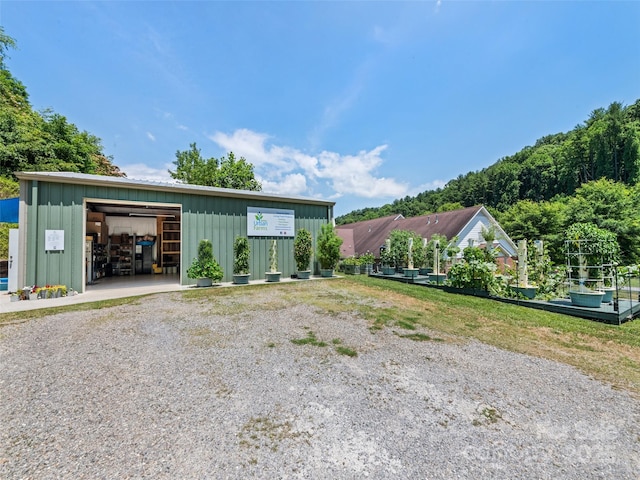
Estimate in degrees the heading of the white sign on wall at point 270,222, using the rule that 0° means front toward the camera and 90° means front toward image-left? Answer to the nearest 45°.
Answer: approximately 0°

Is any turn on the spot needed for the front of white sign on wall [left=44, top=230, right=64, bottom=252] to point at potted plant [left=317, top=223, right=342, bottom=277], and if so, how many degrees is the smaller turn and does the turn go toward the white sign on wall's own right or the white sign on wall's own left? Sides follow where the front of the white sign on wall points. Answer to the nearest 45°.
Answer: approximately 90° to the white sign on wall's own left

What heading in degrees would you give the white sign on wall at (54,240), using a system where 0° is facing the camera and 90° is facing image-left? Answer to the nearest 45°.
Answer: approximately 0°

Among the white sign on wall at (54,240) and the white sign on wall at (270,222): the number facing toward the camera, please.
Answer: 2

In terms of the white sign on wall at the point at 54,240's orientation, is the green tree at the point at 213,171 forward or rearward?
rearward

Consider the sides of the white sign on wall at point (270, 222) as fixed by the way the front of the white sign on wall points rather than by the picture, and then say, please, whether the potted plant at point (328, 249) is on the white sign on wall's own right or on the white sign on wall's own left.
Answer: on the white sign on wall's own left

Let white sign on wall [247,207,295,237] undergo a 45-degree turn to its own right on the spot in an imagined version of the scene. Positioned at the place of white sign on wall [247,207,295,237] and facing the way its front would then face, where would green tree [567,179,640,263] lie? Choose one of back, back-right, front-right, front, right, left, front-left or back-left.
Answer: back-left
